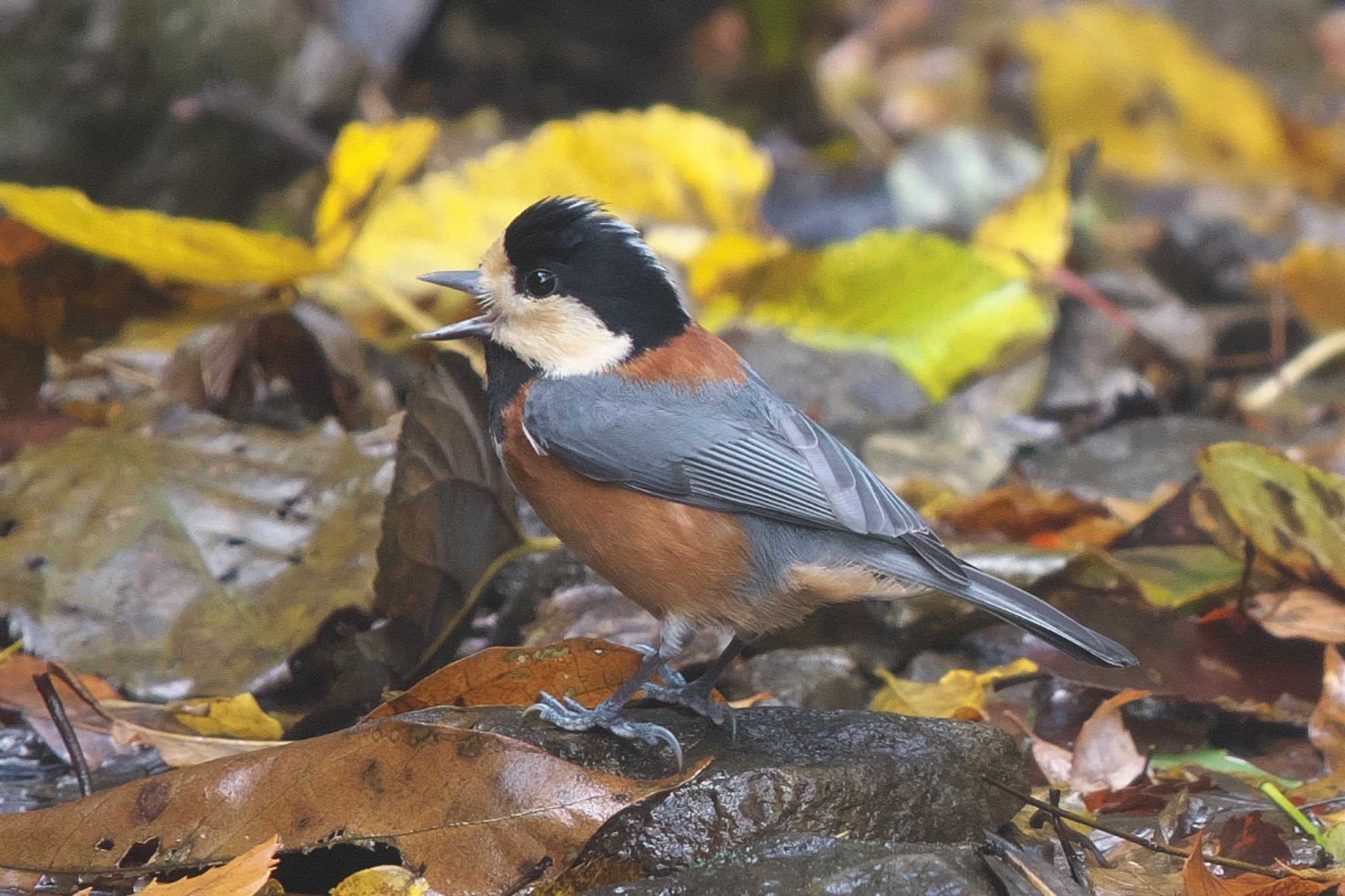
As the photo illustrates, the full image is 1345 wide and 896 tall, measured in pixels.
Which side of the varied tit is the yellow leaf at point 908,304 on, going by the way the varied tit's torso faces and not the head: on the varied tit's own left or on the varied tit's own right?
on the varied tit's own right

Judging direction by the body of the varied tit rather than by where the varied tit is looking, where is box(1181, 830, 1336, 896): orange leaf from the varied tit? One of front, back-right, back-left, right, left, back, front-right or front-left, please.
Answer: back-left

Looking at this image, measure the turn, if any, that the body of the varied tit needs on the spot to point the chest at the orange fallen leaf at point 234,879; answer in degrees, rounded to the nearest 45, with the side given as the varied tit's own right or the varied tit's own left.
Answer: approximately 45° to the varied tit's own left

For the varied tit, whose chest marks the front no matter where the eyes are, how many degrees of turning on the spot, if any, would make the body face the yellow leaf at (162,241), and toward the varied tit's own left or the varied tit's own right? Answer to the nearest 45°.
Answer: approximately 45° to the varied tit's own right

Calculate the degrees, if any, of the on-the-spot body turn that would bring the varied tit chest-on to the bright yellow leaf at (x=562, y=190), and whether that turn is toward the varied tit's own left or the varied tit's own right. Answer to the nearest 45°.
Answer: approximately 90° to the varied tit's own right

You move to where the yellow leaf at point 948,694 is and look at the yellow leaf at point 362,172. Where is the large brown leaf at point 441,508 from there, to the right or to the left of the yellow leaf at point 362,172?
left

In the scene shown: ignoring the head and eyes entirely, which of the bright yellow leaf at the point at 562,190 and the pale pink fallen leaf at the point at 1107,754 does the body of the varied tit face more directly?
the bright yellow leaf

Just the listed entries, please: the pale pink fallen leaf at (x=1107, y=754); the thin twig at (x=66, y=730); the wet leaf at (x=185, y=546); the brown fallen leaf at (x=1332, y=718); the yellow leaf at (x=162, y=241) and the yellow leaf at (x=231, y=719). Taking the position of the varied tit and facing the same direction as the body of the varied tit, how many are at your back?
2

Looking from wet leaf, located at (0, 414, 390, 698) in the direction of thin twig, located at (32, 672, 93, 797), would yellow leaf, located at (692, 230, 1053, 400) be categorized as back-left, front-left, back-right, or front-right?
back-left

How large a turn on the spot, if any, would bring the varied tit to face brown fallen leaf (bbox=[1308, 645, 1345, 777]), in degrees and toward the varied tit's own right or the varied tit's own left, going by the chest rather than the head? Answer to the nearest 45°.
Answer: approximately 180°

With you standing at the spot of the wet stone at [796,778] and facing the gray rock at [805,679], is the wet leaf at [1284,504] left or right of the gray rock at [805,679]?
right

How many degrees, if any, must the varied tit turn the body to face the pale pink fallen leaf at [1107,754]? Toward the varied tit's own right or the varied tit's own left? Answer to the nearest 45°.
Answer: approximately 180°

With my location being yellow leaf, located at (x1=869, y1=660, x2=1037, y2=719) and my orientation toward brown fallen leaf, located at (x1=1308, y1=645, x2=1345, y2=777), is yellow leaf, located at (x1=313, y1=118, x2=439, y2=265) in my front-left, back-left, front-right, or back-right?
back-left

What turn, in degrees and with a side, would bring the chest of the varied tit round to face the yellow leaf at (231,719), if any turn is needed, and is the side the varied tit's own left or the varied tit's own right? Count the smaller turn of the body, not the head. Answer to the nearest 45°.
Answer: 0° — it already faces it

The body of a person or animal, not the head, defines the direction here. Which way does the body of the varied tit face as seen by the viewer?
to the viewer's left
